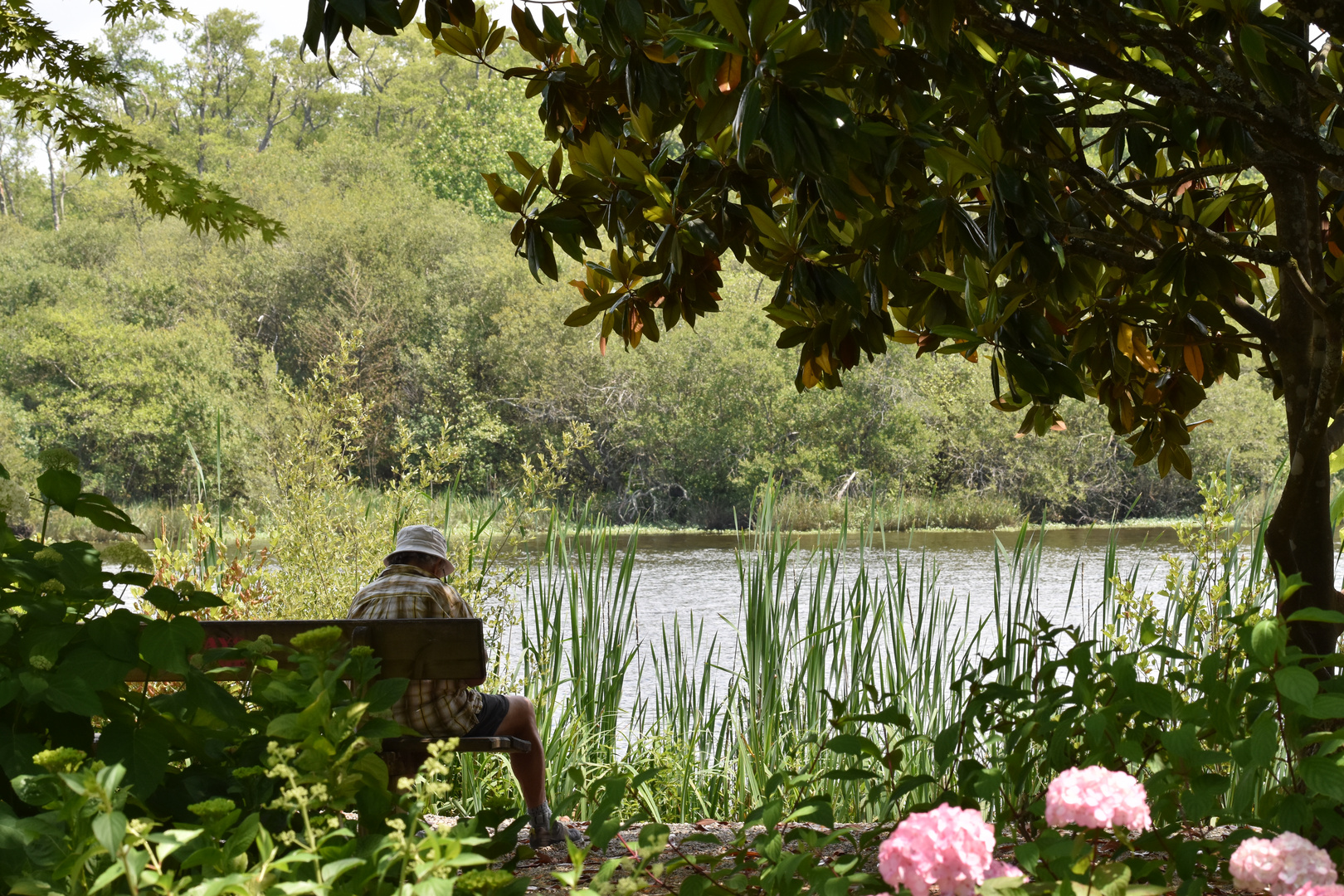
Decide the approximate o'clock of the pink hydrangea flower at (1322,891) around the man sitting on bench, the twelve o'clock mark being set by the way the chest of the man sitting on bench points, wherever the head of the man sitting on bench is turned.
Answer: The pink hydrangea flower is roughly at 4 o'clock from the man sitting on bench.

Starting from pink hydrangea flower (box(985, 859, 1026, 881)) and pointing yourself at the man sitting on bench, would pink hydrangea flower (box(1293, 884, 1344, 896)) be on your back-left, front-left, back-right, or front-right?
back-right

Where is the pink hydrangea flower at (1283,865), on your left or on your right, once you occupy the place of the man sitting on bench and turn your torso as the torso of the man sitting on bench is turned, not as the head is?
on your right

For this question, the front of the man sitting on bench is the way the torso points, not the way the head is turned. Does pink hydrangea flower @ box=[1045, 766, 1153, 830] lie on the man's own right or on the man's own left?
on the man's own right

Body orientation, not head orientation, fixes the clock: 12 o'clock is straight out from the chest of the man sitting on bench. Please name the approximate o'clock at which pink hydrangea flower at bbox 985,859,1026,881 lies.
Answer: The pink hydrangea flower is roughly at 4 o'clock from the man sitting on bench.

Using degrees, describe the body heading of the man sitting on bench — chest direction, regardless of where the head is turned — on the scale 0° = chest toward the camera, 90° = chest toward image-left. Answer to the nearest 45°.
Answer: approximately 225°
